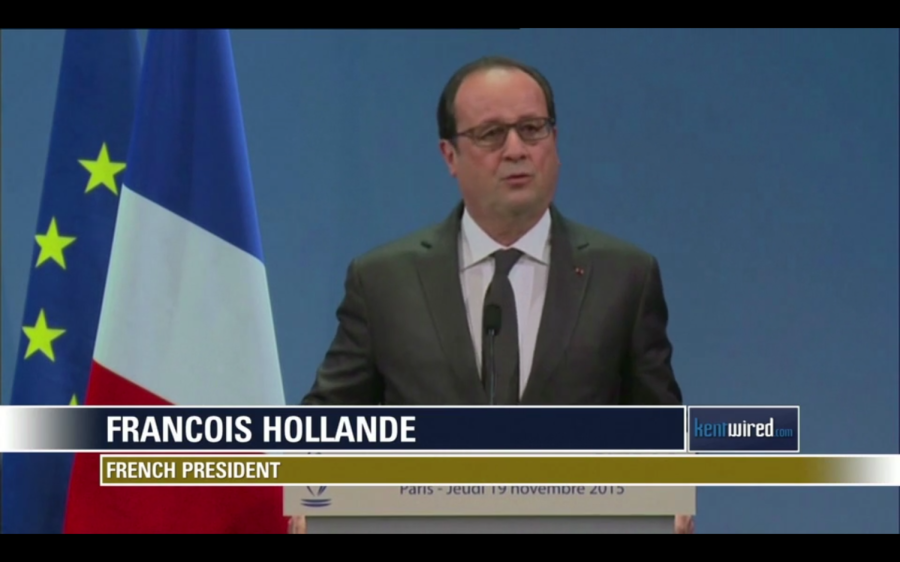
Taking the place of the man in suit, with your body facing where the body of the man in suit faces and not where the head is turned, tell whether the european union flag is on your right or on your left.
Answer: on your right

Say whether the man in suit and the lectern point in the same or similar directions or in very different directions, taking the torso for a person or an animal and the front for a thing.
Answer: same or similar directions

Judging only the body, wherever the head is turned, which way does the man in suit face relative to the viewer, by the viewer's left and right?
facing the viewer

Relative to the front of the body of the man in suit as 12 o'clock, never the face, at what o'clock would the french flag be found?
The french flag is roughly at 3 o'clock from the man in suit.
